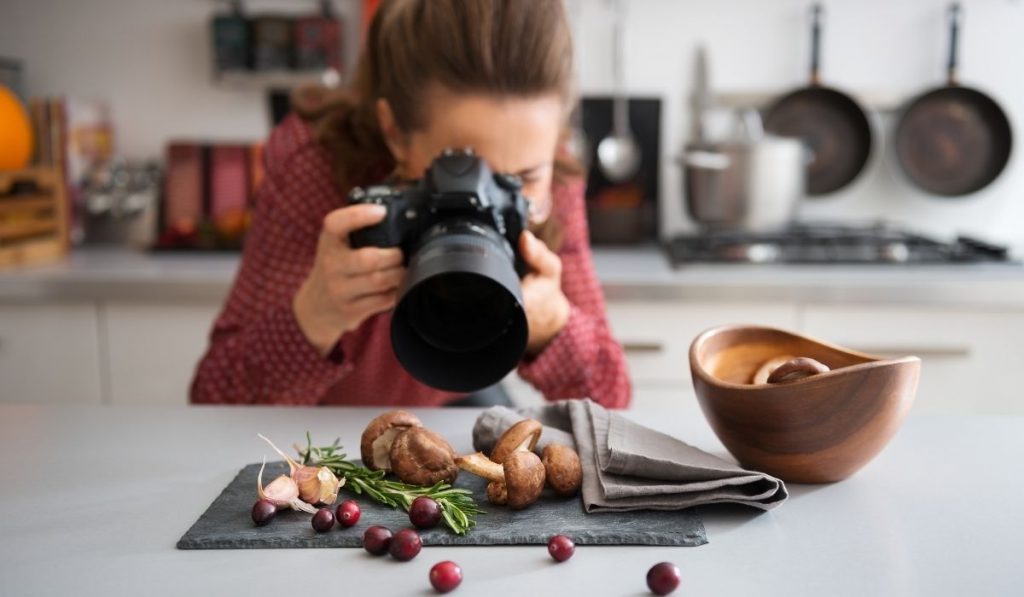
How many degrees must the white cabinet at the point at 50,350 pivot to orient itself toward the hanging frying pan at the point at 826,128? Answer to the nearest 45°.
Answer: approximately 90° to its left

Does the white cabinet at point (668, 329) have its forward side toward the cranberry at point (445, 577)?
yes

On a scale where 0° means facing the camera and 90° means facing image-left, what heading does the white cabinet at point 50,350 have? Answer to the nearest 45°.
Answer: approximately 0°

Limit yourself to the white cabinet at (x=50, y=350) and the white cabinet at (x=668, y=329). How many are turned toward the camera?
2

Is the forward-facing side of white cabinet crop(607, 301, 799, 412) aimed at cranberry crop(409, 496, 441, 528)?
yes

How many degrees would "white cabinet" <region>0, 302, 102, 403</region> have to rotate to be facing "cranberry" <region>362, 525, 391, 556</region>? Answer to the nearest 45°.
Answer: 0° — it already faces it
